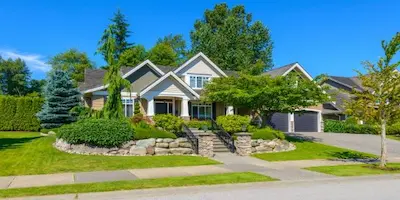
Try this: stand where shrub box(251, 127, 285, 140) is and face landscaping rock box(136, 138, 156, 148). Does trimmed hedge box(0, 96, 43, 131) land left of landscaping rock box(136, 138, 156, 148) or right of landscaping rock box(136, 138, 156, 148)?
right

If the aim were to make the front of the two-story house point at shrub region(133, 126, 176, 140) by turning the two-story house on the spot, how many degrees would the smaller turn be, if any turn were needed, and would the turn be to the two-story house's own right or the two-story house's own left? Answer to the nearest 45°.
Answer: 0° — it already faces it

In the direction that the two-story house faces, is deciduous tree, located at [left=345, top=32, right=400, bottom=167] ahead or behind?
ahead

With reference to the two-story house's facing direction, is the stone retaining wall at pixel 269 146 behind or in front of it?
in front

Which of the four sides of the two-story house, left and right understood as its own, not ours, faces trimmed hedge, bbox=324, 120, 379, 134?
left

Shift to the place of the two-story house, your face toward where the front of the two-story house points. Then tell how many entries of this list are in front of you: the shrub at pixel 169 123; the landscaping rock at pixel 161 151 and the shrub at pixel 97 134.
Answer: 3

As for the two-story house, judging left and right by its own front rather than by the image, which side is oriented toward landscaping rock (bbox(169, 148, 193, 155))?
front

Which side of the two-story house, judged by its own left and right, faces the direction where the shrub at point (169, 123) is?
front

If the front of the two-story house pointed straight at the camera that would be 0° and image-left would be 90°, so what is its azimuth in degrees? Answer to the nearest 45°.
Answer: approximately 0°

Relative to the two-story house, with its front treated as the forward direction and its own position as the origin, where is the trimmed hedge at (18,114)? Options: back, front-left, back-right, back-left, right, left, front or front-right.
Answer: right
